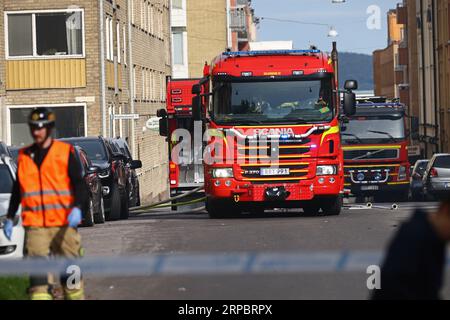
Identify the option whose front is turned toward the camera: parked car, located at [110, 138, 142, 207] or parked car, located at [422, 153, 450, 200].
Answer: parked car, located at [110, 138, 142, 207]

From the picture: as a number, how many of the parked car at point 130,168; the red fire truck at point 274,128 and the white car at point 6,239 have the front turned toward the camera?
3

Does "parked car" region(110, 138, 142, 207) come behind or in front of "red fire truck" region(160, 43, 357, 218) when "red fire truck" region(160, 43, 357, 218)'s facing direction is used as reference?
behind

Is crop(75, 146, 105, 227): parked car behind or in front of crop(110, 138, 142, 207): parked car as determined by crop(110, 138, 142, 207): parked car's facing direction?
in front

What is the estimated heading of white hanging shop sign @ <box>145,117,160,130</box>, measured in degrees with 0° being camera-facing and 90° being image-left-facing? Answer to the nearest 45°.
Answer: approximately 0°

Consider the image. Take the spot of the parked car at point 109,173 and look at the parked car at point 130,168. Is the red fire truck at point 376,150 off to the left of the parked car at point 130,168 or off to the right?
right

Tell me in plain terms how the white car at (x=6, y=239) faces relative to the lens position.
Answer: facing the viewer

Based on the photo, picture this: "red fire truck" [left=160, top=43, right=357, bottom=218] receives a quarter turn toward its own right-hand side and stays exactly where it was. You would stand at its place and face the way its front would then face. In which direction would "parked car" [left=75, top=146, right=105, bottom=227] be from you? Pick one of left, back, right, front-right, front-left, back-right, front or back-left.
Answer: front

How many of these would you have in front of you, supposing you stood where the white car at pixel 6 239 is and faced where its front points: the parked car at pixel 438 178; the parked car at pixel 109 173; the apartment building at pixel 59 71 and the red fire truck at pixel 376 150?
0

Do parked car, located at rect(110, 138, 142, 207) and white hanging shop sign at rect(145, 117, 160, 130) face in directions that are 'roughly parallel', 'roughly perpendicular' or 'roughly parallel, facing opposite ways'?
roughly parallel

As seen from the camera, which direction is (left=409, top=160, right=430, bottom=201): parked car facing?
away from the camera

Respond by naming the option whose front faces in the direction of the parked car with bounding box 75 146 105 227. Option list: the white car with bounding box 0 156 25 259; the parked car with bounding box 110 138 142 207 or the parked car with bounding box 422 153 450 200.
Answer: the parked car with bounding box 110 138 142 207

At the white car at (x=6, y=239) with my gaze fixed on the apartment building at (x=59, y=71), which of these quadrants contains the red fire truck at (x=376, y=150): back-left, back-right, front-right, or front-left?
front-right

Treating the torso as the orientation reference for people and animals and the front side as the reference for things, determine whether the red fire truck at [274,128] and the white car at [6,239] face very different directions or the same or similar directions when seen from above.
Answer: same or similar directions

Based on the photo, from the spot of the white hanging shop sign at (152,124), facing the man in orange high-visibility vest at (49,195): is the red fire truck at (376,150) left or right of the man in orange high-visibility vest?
left

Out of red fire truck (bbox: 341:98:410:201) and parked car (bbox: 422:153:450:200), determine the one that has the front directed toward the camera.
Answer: the red fire truck

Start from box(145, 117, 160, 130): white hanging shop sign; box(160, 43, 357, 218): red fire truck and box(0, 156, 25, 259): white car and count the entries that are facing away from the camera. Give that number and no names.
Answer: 0

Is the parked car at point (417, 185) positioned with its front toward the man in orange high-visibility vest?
no

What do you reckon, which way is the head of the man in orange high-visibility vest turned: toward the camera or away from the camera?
toward the camera
